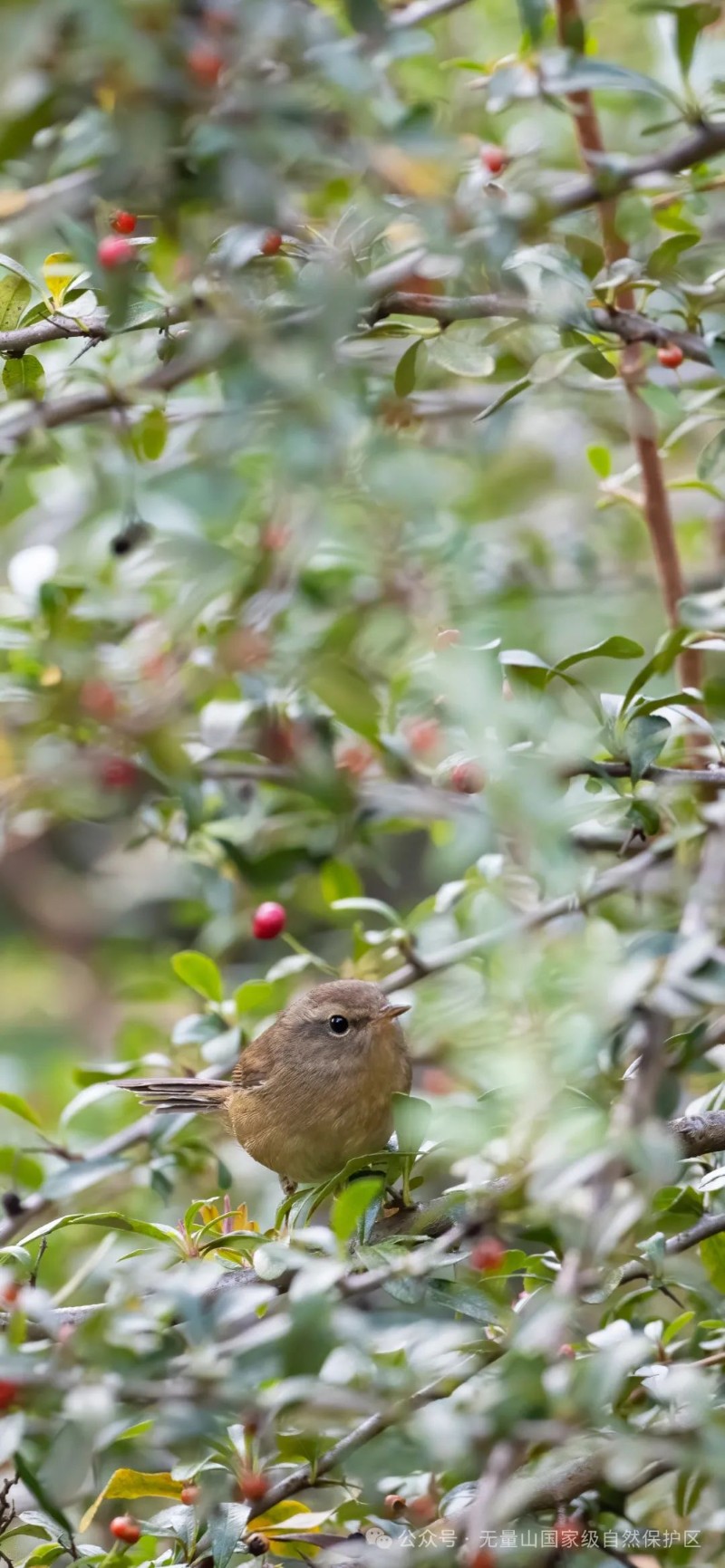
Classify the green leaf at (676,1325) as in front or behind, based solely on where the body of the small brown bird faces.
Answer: in front

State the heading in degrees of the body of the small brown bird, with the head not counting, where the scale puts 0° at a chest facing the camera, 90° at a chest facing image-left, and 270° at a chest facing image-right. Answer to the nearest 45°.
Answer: approximately 315°

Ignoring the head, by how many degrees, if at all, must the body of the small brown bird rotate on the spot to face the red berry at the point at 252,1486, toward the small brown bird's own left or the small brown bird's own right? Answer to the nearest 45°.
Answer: approximately 45° to the small brown bird's own right
